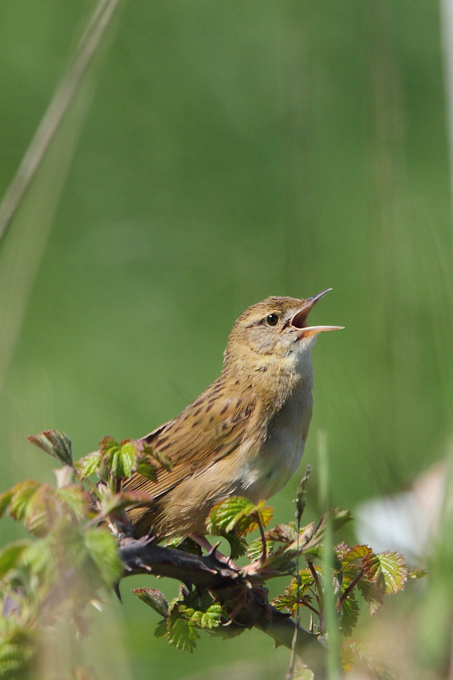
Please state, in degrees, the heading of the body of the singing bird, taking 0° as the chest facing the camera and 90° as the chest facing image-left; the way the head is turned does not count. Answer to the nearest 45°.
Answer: approximately 270°

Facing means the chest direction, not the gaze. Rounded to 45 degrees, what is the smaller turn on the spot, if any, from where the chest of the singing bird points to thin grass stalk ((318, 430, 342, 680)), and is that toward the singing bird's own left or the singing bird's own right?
approximately 90° to the singing bird's own right
